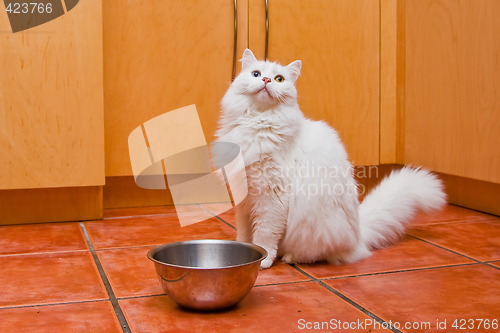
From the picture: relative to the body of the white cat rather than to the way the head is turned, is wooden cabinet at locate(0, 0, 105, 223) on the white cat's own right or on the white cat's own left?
on the white cat's own right

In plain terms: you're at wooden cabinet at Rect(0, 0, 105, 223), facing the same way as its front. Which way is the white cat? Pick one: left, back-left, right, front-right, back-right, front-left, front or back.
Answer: front-left

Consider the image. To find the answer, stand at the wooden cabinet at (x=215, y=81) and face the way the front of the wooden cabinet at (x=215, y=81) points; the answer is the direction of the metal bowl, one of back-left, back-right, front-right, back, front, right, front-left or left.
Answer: front

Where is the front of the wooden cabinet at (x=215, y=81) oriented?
toward the camera

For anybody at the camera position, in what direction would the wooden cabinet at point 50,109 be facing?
facing the viewer

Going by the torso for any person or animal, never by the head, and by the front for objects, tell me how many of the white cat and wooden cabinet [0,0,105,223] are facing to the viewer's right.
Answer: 0

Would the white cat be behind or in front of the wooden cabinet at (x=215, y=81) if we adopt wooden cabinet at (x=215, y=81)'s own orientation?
in front

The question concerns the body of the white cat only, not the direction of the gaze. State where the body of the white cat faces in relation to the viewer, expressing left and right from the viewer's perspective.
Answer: facing the viewer and to the left of the viewer

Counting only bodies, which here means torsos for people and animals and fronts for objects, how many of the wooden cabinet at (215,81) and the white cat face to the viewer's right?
0
